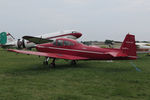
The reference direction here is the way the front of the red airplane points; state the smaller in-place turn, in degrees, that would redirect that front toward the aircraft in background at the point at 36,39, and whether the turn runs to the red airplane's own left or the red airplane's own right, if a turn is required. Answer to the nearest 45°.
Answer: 0° — it already faces it

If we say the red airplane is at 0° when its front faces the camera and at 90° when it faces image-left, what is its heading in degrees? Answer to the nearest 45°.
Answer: approximately 135°
